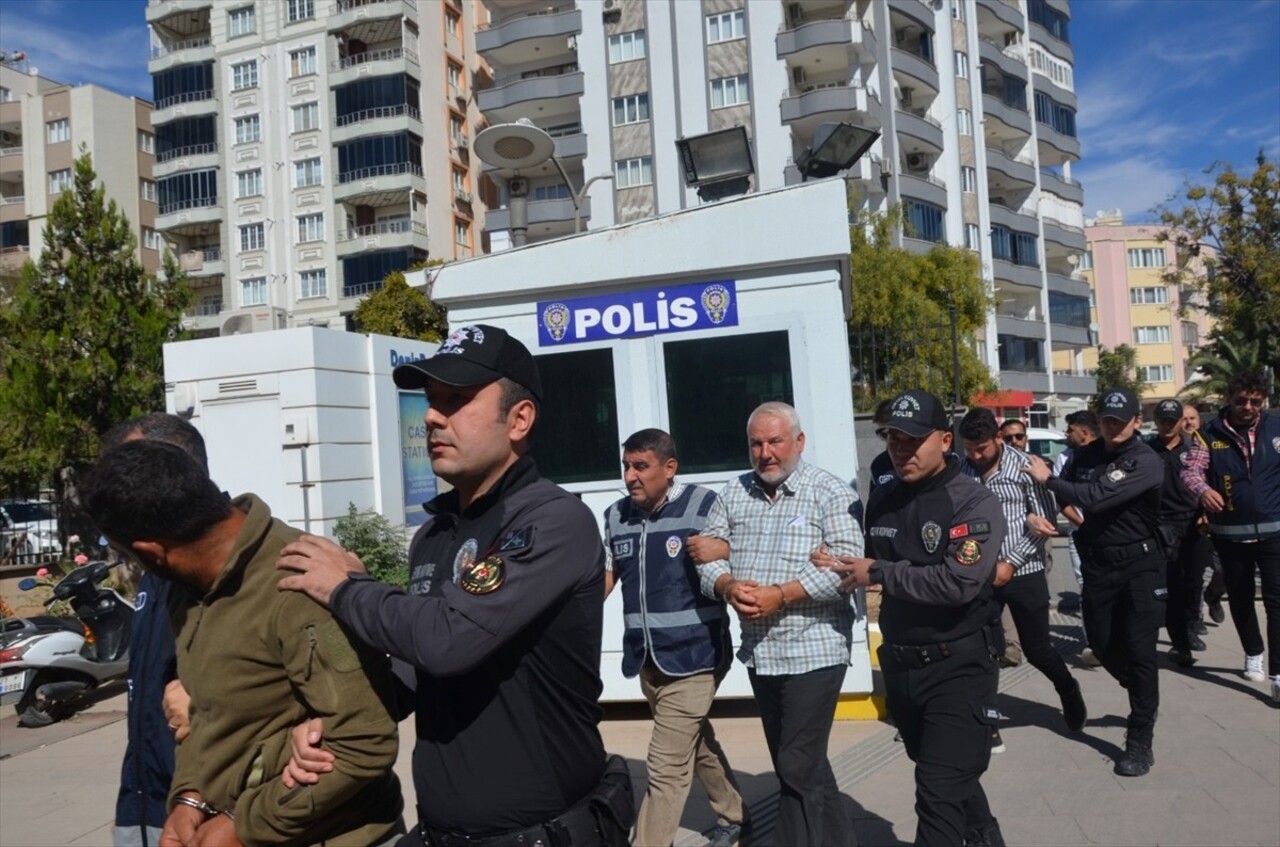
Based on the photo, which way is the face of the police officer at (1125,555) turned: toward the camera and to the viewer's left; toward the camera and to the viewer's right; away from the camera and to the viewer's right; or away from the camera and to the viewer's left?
toward the camera and to the viewer's left

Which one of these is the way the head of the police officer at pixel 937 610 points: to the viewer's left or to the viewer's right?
to the viewer's left

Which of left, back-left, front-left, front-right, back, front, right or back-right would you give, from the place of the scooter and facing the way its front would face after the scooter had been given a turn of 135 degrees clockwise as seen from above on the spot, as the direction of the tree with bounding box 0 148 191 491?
back

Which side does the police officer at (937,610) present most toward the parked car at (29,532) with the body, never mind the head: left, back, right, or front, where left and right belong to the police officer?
right

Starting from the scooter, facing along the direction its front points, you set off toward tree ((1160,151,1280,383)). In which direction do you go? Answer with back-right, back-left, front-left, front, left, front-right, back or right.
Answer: front-right

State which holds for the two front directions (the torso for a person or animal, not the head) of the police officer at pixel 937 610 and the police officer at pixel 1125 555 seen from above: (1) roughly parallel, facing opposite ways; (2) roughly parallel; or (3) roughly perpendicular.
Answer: roughly parallel

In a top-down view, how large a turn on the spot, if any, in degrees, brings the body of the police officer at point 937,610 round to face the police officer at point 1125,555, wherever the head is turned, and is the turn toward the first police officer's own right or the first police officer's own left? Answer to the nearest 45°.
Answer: approximately 180°

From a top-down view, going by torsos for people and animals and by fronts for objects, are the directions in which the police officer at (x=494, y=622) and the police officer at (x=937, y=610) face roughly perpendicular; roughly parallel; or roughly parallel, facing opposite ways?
roughly parallel

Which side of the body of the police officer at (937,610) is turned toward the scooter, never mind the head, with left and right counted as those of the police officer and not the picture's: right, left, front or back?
right

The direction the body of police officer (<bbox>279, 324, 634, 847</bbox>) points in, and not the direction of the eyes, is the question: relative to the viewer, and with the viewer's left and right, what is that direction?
facing the viewer and to the left of the viewer

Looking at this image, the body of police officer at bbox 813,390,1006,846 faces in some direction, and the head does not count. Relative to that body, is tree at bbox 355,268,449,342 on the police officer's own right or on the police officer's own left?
on the police officer's own right

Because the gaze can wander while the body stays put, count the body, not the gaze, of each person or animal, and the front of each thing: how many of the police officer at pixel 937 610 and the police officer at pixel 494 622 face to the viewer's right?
0

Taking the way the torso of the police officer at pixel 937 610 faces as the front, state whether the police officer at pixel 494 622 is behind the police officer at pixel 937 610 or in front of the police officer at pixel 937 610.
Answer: in front

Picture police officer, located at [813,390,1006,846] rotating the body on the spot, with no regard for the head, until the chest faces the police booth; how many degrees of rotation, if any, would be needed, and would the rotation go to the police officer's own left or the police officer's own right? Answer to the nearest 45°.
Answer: approximately 90° to the police officer's own right

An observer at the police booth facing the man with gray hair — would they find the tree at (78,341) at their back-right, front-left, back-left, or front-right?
back-right

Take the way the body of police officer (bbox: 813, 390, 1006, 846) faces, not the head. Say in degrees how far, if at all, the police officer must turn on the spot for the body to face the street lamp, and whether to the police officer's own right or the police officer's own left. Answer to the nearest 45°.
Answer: approximately 90° to the police officer's own right

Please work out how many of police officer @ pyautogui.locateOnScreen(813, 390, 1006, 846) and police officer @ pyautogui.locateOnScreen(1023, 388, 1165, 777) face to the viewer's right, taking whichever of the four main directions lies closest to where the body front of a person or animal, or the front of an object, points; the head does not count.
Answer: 0

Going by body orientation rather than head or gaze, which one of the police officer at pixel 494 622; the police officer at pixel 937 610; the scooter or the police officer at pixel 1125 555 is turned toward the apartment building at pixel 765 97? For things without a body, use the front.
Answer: the scooter
